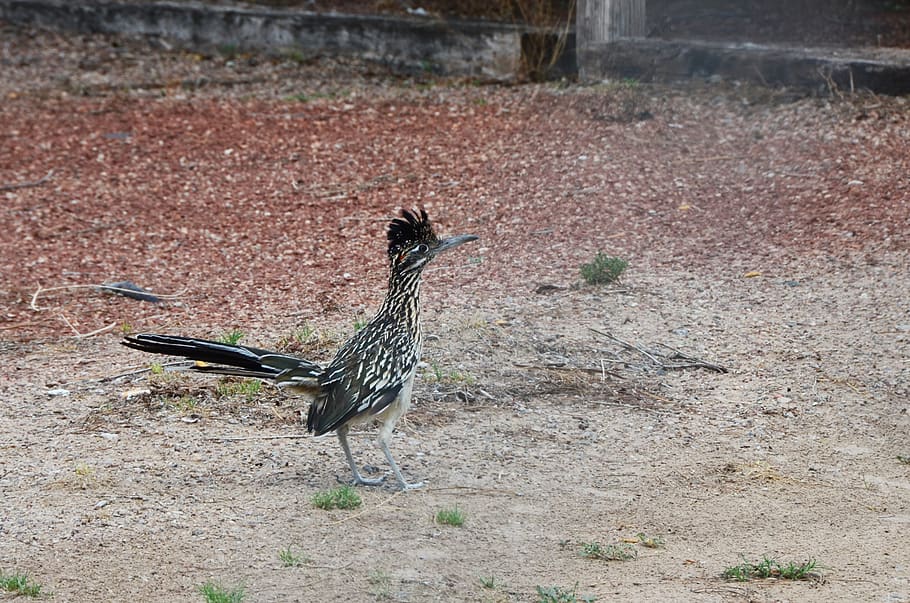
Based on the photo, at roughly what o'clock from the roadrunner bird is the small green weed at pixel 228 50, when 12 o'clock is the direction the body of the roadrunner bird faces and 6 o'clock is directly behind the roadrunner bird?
The small green weed is roughly at 9 o'clock from the roadrunner bird.

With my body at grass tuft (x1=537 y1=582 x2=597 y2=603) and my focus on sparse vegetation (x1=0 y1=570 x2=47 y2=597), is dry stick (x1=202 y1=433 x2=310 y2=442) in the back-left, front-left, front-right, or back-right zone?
front-right

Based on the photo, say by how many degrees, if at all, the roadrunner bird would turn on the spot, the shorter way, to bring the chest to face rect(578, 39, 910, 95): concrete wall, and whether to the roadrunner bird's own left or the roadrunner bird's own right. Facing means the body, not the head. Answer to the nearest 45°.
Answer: approximately 45° to the roadrunner bird's own left

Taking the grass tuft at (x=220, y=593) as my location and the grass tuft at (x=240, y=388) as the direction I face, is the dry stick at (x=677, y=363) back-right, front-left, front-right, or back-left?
front-right

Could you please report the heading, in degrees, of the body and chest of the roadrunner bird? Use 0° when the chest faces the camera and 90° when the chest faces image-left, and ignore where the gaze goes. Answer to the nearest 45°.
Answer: approximately 270°

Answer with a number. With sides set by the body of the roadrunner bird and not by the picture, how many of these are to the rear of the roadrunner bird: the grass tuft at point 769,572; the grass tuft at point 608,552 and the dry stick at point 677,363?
0

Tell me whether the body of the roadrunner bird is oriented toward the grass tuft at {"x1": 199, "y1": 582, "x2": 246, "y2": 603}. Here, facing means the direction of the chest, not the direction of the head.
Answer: no

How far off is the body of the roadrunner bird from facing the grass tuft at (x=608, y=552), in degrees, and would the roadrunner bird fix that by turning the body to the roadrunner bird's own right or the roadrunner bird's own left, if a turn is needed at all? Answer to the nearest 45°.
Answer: approximately 45° to the roadrunner bird's own right

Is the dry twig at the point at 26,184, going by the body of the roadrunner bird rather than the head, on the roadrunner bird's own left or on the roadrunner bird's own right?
on the roadrunner bird's own left

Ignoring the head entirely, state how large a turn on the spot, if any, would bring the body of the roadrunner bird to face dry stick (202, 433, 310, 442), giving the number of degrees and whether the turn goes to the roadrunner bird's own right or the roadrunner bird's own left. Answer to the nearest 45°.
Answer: approximately 135° to the roadrunner bird's own left

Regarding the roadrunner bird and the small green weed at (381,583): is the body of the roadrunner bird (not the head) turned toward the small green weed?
no

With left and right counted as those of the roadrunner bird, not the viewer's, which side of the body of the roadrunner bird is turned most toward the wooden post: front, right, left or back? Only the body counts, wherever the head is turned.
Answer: left

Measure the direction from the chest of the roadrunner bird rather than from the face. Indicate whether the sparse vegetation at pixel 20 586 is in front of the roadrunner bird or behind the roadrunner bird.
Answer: behind

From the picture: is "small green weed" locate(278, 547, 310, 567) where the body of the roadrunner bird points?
no

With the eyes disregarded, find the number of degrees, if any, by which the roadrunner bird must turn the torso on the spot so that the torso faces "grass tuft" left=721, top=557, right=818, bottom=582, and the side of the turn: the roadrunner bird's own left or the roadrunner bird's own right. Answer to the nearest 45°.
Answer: approximately 45° to the roadrunner bird's own right

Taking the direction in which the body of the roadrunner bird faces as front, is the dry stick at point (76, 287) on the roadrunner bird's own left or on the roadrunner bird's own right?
on the roadrunner bird's own left
